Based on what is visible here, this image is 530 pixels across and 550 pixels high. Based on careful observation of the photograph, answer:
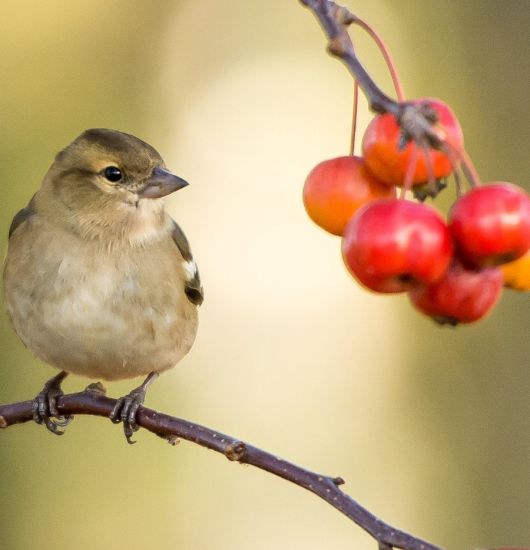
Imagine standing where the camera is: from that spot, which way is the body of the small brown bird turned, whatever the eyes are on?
toward the camera
